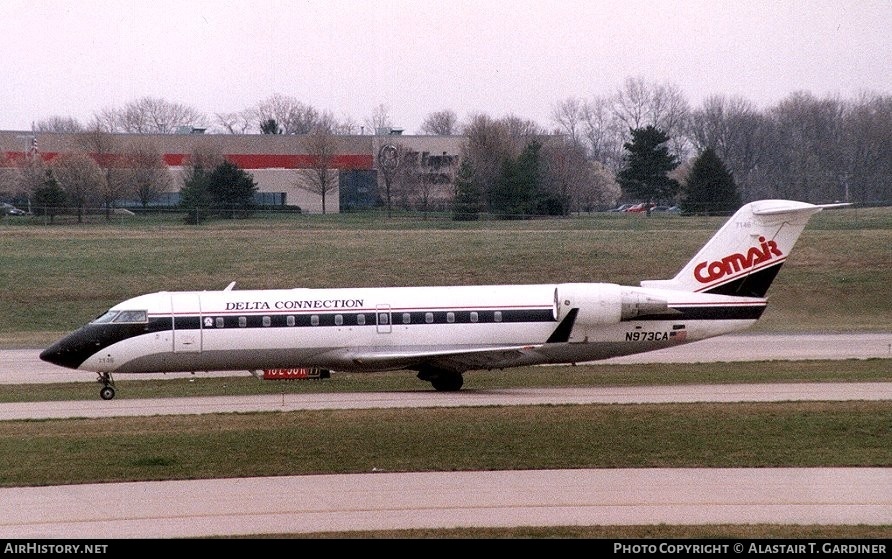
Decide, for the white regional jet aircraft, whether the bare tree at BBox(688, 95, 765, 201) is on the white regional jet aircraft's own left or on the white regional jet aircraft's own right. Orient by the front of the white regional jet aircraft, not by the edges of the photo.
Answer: on the white regional jet aircraft's own right

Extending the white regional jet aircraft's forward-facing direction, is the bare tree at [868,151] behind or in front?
behind

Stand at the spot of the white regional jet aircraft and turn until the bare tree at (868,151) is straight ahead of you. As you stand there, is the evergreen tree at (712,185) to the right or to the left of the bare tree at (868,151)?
left

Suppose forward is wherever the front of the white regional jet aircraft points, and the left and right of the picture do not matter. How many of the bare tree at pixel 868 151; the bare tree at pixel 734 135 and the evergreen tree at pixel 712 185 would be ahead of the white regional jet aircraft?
0

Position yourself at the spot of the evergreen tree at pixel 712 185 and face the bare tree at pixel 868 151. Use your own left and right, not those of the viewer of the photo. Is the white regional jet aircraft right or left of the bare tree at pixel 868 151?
right

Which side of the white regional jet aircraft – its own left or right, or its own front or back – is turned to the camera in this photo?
left

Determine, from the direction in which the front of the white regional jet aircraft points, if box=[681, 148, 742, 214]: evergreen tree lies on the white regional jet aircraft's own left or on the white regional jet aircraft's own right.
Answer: on the white regional jet aircraft's own right
